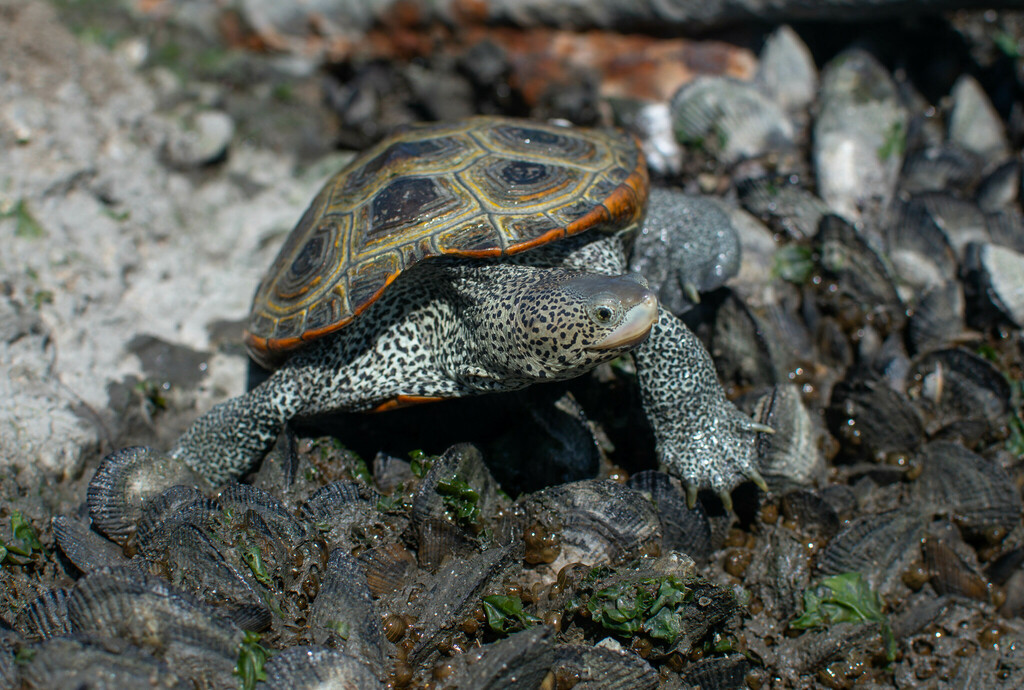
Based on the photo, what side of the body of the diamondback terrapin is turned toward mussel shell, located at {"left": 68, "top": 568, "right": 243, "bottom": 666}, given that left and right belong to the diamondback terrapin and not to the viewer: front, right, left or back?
right

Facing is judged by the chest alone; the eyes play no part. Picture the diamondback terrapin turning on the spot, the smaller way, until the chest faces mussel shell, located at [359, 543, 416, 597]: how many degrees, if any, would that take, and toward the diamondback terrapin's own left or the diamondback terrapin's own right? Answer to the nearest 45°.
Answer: approximately 45° to the diamondback terrapin's own right

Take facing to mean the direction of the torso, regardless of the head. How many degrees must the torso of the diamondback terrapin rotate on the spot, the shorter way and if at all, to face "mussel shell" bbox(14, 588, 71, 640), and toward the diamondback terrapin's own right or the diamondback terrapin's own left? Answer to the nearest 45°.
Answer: approximately 90° to the diamondback terrapin's own right

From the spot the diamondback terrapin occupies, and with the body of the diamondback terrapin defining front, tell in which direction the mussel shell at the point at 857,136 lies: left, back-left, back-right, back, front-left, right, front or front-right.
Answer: left

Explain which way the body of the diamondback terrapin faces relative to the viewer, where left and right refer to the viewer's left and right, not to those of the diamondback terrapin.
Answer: facing the viewer and to the right of the viewer

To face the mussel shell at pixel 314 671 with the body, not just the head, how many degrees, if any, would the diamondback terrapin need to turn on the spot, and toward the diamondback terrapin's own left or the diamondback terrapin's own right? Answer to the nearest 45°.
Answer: approximately 45° to the diamondback terrapin's own right
